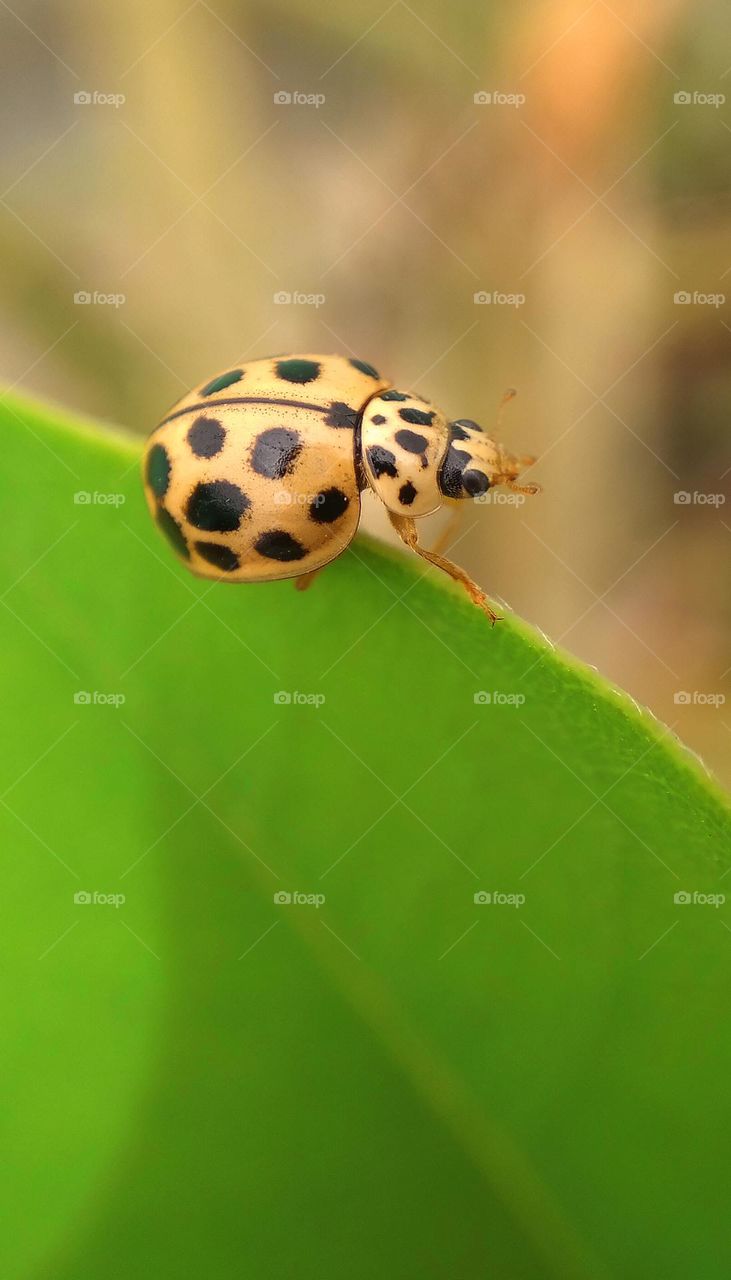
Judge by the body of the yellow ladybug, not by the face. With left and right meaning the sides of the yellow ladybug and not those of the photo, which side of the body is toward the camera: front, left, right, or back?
right
